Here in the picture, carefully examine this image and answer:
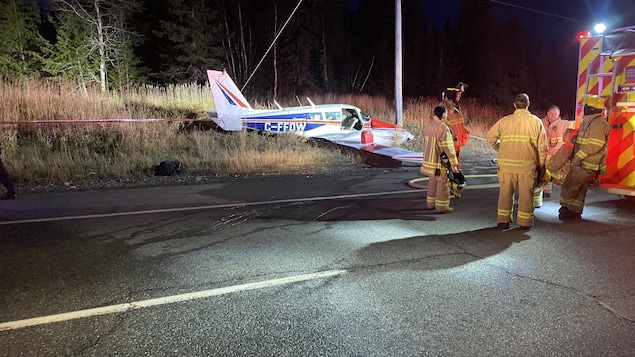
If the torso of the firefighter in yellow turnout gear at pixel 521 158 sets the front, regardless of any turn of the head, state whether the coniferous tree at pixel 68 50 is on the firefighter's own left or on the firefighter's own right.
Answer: on the firefighter's own left

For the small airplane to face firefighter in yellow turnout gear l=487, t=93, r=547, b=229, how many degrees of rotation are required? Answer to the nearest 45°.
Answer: approximately 90° to its right

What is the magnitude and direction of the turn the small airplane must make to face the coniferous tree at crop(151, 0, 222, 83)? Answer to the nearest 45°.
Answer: approximately 135° to its left

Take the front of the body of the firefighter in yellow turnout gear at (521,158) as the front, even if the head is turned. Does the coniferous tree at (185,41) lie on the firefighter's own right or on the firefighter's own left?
on the firefighter's own left

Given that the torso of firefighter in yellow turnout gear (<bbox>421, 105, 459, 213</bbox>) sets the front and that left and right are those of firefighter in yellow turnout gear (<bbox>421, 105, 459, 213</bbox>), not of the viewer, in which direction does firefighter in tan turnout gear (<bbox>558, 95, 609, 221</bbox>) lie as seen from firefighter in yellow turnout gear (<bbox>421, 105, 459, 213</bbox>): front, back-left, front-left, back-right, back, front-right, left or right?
front-right

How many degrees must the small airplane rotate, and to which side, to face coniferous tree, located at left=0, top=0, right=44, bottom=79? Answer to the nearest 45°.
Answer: approximately 135° to its left

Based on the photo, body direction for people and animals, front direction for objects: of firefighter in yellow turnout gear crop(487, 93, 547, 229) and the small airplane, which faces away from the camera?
the firefighter in yellow turnout gear

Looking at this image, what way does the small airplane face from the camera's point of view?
to the viewer's right

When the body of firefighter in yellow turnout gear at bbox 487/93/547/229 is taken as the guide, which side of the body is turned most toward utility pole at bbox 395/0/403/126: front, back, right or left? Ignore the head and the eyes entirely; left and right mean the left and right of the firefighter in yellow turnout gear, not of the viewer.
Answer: front

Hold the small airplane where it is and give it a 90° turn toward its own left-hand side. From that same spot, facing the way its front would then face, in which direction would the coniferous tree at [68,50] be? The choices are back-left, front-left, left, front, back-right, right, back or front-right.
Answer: front-left

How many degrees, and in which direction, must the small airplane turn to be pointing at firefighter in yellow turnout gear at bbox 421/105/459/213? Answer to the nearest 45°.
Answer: approximately 90° to its right

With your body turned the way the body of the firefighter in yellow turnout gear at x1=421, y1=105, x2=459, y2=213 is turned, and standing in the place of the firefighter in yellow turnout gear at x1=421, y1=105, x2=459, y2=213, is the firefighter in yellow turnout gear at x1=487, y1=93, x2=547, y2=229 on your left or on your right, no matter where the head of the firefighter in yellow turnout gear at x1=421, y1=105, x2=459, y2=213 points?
on your right

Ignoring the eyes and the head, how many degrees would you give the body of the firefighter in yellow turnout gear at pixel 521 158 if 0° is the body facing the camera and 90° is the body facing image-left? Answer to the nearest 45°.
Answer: approximately 180°

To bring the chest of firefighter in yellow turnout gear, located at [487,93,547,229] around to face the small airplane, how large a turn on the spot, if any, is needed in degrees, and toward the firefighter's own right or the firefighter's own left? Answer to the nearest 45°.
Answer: approximately 45° to the firefighter's own left
